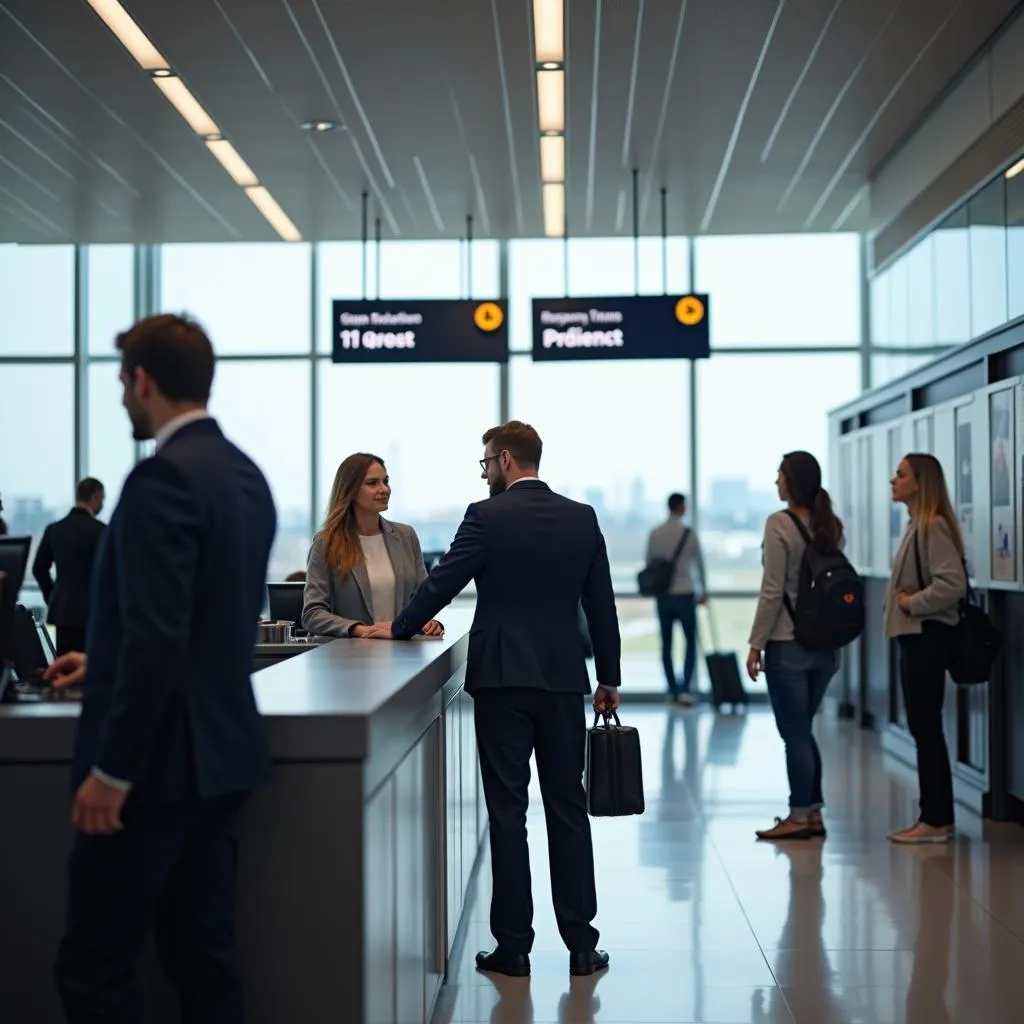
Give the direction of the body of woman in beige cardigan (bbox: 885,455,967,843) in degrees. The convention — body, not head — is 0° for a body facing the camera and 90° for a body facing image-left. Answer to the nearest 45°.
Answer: approximately 90°

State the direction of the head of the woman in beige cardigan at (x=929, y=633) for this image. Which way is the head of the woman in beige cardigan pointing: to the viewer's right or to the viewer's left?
to the viewer's left

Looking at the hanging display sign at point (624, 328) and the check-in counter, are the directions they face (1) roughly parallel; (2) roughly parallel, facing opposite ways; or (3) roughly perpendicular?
roughly perpendicular

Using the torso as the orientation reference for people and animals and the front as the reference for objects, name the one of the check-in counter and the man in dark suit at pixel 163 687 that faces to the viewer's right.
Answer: the check-in counter

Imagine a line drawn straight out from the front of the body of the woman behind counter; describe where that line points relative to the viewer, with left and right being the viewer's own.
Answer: facing the viewer and to the right of the viewer

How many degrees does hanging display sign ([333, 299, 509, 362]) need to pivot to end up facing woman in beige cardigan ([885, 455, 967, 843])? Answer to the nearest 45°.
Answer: approximately 45° to its left

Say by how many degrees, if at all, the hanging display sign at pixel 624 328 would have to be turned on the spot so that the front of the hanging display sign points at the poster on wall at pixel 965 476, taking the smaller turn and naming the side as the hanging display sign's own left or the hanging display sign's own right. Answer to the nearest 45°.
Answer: approximately 45° to the hanging display sign's own left

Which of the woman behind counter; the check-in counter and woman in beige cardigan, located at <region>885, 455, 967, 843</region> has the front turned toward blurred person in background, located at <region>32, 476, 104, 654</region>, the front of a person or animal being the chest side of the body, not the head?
the woman in beige cardigan

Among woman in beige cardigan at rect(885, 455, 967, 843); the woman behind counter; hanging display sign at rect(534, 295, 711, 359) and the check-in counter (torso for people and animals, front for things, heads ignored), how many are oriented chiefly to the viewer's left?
1

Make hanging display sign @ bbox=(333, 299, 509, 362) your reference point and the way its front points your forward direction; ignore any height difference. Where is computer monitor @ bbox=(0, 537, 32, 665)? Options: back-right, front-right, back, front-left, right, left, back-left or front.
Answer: front

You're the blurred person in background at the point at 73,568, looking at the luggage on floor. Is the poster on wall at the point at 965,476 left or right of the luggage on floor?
right

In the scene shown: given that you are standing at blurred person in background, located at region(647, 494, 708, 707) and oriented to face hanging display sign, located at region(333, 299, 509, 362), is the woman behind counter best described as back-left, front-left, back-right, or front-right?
front-left

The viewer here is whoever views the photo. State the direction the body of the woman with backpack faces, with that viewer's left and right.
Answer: facing away from the viewer and to the left of the viewer

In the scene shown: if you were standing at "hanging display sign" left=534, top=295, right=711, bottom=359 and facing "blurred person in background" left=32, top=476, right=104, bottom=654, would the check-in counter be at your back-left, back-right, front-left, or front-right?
front-left
